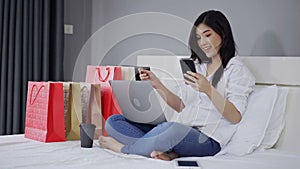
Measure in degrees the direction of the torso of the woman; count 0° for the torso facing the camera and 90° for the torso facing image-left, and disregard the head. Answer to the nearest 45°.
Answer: approximately 45°

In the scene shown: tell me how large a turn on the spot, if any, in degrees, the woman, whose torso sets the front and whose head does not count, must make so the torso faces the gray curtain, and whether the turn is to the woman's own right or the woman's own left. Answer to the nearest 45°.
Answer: approximately 90° to the woman's own right

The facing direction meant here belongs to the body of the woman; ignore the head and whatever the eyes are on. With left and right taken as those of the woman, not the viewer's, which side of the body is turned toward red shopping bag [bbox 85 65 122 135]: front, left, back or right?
right
